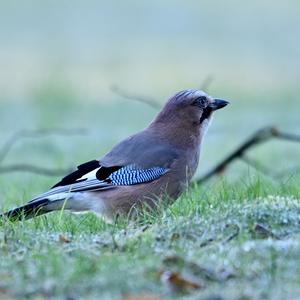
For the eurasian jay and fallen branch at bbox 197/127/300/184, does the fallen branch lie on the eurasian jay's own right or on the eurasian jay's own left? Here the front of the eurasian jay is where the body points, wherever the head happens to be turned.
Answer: on the eurasian jay's own left

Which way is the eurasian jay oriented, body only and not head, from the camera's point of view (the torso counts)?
to the viewer's right

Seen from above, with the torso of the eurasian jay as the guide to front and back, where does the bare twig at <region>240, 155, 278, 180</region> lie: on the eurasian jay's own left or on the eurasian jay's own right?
on the eurasian jay's own left
